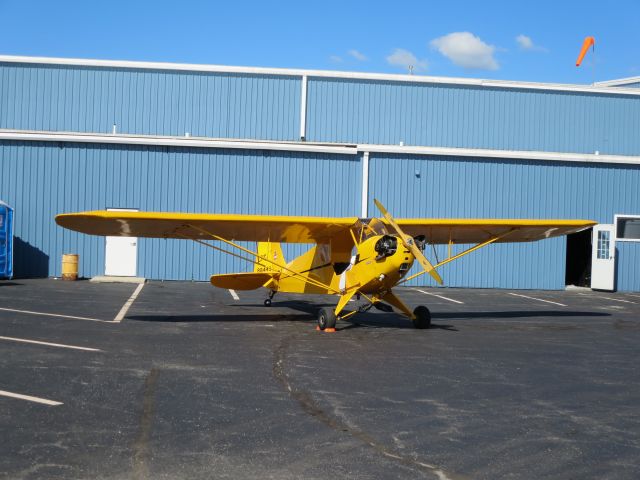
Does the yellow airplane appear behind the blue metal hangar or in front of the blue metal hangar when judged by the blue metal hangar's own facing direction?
in front

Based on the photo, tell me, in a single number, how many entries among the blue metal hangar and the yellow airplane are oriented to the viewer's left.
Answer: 0

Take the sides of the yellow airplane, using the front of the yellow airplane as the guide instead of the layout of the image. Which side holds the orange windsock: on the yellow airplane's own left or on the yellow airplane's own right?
on the yellow airplane's own left

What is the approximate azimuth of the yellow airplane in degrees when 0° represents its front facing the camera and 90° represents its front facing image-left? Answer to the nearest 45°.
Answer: approximately 315°

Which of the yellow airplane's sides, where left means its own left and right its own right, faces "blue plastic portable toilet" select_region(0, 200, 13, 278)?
back

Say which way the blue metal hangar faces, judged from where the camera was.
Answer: facing the viewer

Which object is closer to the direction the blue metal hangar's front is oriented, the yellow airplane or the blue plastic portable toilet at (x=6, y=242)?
the yellow airplane
